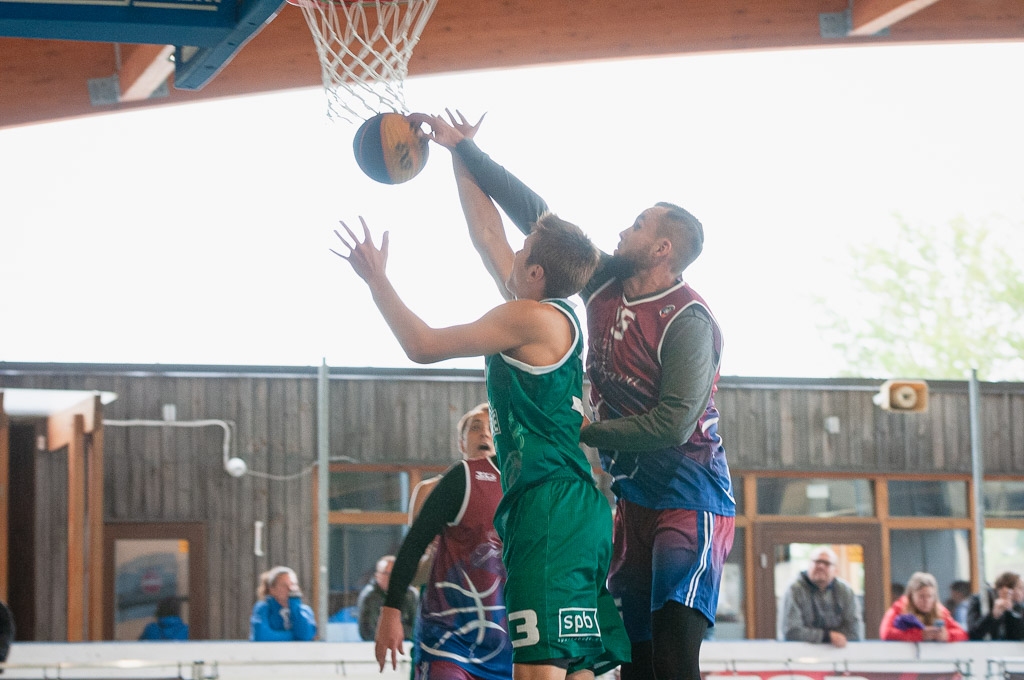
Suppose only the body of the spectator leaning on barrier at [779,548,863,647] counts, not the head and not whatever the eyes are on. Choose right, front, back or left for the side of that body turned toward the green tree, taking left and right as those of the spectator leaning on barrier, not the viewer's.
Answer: back

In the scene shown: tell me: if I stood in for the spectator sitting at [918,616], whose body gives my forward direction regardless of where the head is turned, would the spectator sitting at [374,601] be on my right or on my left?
on my right

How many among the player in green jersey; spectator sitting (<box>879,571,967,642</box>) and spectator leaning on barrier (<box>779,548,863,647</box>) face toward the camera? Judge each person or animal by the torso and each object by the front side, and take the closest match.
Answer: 2

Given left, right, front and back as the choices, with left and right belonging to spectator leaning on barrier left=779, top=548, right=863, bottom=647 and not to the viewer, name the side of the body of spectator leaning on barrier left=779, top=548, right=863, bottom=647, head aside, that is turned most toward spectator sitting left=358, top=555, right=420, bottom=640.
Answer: right

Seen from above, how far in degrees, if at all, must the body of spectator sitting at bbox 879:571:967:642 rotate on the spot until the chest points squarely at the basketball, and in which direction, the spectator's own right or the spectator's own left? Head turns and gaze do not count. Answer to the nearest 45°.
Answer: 0° — they already face it

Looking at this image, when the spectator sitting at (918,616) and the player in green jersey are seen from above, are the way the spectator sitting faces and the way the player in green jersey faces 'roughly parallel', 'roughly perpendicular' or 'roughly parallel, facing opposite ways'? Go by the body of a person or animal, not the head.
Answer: roughly perpendicular

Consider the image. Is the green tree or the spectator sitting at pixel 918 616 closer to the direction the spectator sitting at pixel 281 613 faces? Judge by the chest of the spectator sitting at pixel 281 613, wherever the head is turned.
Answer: the spectator sitting
